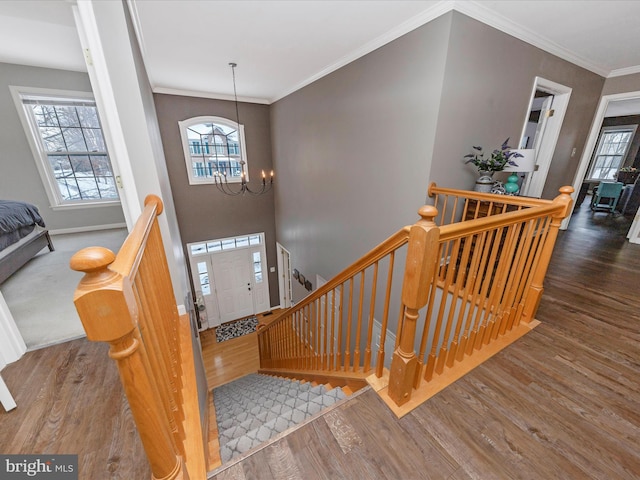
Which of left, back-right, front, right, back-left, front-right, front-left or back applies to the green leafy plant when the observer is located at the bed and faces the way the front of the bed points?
front

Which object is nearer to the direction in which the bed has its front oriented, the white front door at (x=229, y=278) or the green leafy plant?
the green leafy plant

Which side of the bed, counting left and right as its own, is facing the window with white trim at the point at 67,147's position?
left

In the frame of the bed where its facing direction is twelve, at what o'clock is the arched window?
The arched window is roughly at 10 o'clock from the bed.

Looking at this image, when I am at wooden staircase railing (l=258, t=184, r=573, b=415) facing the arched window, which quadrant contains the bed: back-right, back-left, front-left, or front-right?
front-left

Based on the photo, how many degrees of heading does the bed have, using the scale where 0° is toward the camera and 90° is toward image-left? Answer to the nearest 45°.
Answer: approximately 315°

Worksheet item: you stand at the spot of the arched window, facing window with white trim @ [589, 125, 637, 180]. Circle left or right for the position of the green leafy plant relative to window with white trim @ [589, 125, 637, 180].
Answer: right

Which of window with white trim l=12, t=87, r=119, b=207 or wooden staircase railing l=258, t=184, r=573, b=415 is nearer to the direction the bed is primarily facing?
the wooden staircase railing

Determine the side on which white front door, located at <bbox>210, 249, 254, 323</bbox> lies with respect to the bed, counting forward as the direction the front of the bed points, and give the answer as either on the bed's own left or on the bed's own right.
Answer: on the bed's own left

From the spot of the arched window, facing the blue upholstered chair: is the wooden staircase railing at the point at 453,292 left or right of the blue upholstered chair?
right

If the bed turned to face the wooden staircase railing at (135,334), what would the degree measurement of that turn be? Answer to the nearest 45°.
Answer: approximately 45° to its right

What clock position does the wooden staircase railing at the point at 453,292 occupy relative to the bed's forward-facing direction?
The wooden staircase railing is roughly at 1 o'clock from the bed.

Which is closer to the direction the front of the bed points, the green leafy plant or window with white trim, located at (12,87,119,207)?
the green leafy plant

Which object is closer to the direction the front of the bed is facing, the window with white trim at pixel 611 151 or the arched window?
the window with white trim

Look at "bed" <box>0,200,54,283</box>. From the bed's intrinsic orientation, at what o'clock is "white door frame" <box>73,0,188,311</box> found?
The white door frame is roughly at 1 o'clock from the bed.

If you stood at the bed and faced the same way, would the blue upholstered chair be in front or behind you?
in front
